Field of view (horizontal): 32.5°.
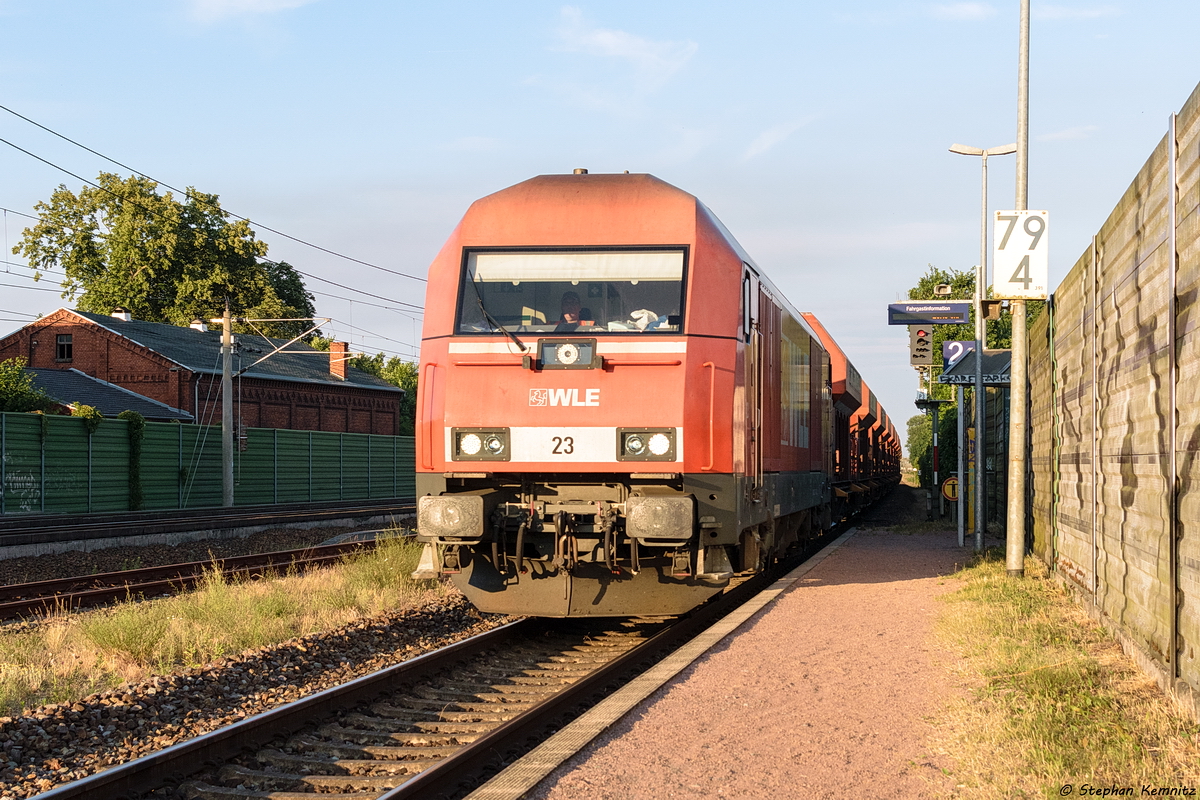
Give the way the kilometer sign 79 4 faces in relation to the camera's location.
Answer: facing the viewer

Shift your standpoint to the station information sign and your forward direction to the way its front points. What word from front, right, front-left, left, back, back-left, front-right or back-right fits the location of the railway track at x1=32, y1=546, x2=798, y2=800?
front

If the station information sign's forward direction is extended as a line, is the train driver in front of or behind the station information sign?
in front

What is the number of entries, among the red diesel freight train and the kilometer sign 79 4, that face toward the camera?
2

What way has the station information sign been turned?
toward the camera

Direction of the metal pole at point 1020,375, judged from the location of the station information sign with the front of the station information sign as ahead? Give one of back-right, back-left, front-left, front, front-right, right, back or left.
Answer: front

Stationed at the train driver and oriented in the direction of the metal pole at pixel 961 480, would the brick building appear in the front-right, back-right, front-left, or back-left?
front-left

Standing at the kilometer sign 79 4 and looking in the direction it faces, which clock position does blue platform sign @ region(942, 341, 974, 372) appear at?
The blue platform sign is roughly at 6 o'clock from the kilometer sign 79 4.

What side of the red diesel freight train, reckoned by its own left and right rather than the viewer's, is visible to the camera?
front

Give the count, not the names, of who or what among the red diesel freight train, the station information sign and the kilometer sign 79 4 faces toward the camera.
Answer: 3

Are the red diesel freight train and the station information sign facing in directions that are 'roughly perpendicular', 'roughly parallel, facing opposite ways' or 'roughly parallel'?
roughly parallel
